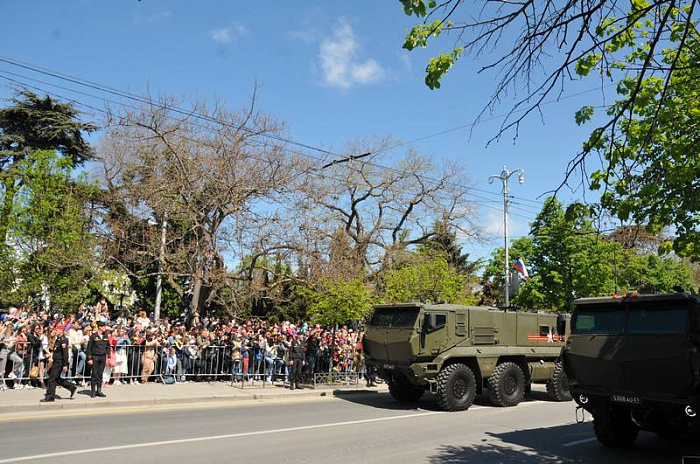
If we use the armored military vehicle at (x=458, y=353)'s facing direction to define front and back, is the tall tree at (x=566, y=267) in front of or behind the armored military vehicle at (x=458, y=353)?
behind

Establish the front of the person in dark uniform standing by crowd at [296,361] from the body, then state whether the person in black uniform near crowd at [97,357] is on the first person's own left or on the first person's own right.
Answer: on the first person's own right

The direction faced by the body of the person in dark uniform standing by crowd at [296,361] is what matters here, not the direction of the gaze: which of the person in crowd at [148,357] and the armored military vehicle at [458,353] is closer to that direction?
the armored military vehicle

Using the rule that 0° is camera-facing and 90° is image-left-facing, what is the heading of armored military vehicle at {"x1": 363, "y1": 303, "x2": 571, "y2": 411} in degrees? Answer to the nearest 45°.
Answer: approximately 45°

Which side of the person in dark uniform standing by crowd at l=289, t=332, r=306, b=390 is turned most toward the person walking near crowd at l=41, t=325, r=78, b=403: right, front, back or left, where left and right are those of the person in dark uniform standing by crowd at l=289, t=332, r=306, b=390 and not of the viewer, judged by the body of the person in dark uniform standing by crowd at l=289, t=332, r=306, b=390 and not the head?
right

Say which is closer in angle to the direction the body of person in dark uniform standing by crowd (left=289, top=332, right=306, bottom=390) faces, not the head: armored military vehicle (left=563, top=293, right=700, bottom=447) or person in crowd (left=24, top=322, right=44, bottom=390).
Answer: the armored military vehicle

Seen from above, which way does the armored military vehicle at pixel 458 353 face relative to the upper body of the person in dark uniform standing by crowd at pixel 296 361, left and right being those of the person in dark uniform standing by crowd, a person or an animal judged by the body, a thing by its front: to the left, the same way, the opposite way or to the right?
to the right

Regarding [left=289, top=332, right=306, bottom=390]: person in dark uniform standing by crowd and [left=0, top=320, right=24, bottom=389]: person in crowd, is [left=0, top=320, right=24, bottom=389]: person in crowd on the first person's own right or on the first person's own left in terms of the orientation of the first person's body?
on the first person's own right
